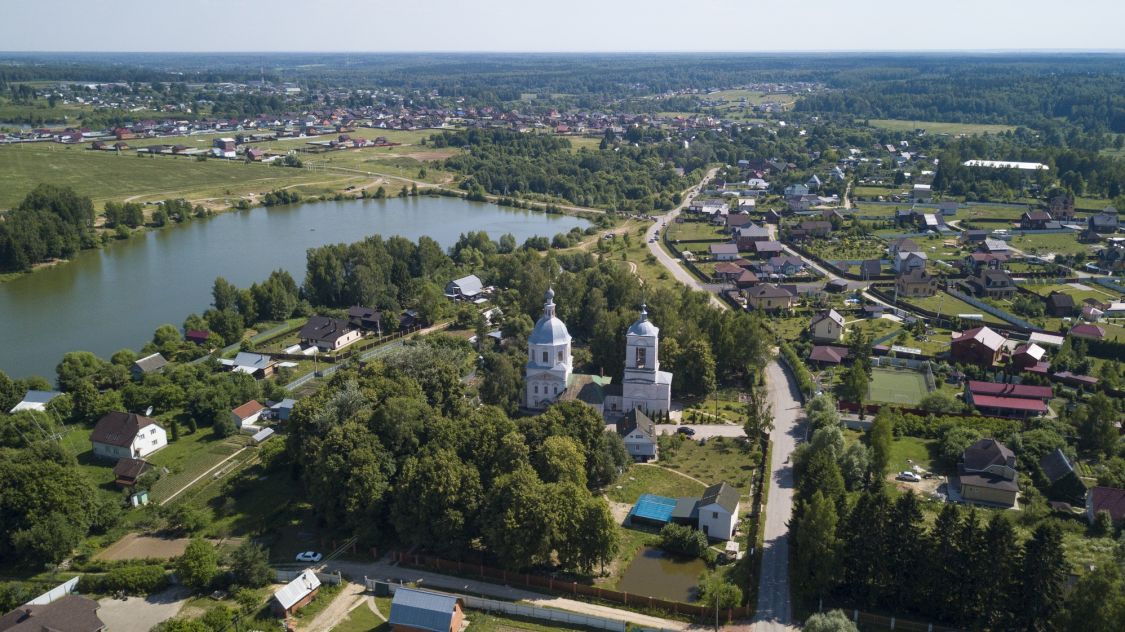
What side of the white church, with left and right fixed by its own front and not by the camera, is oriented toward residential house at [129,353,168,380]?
back

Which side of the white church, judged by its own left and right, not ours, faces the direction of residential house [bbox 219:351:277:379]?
back

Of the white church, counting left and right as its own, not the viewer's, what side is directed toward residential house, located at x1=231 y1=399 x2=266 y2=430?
back

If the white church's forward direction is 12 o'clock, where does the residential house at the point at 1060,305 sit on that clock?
The residential house is roughly at 11 o'clock from the white church.

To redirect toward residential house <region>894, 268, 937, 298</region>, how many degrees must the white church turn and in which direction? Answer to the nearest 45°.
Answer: approximately 45° to its left

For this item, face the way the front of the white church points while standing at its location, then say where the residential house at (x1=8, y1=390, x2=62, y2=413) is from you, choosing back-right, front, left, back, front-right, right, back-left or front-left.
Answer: back

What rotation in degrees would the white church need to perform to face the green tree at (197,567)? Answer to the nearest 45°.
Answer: approximately 135° to its right

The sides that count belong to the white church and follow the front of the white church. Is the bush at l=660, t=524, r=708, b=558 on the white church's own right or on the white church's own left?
on the white church's own right

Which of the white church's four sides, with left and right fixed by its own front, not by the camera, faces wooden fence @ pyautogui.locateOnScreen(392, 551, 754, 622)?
right

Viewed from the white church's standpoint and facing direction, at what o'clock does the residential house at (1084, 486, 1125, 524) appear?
The residential house is roughly at 1 o'clock from the white church.

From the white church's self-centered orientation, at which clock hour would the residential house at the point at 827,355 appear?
The residential house is roughly at 11 o'clock from the white church.

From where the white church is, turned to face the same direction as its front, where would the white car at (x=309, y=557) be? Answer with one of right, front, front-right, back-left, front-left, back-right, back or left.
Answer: back-right

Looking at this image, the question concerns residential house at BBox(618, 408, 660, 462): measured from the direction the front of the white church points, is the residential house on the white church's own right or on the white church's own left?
on the white church's own right

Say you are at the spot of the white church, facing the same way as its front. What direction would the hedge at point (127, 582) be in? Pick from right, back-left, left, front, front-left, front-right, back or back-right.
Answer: back-right

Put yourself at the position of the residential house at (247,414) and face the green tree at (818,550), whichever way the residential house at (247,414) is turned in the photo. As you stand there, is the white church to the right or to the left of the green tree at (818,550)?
left

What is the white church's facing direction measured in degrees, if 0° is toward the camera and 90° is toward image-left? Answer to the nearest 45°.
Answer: approximately 270°
